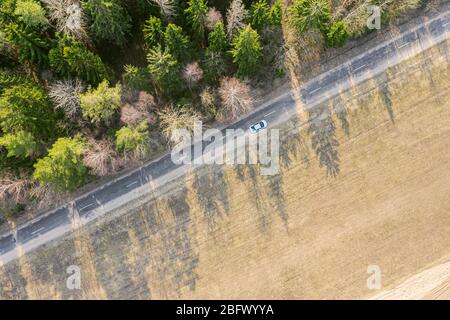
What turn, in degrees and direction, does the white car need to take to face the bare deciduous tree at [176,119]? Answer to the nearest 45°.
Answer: approximately 180°

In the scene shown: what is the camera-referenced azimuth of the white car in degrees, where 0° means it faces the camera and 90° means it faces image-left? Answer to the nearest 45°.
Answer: approximately 225°

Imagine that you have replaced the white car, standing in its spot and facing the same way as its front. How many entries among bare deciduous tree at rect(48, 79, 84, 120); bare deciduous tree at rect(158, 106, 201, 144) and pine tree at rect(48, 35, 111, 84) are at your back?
3

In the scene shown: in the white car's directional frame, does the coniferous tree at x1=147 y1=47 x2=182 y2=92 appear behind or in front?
behind

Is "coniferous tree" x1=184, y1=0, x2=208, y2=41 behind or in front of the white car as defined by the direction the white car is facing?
behind

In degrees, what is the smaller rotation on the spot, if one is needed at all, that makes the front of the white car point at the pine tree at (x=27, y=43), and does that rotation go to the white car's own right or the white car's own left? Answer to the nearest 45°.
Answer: approximately 180°

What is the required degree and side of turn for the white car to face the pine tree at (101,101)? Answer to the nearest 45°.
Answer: approximately 180°

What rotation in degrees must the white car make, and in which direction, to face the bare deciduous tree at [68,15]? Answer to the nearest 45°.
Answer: approximately 180°

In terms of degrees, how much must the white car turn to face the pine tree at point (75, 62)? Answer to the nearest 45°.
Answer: approximately 180°
